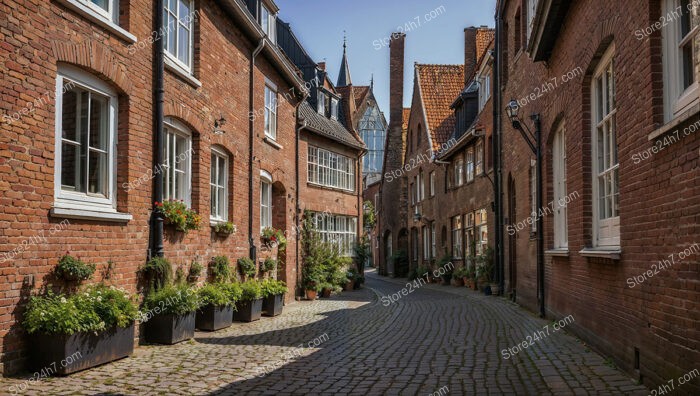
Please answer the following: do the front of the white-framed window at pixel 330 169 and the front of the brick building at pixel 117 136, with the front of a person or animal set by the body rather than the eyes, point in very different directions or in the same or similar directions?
same or similar directions

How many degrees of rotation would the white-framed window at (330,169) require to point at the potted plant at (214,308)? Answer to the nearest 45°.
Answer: approximately 45° to its right

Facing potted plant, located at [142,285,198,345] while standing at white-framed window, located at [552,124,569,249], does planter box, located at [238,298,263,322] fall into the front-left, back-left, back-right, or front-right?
front-right

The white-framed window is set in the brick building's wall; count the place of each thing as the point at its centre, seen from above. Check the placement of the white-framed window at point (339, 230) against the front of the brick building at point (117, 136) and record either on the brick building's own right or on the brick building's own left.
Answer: on the brick building's own left

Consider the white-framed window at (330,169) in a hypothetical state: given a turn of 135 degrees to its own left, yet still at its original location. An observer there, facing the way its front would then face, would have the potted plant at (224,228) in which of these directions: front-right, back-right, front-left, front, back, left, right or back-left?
back

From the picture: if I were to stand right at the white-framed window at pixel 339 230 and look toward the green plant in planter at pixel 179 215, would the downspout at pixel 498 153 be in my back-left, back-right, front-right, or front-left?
front-left

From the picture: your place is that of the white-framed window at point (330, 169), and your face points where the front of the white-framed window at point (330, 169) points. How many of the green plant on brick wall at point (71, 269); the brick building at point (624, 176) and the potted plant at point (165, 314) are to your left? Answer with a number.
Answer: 0

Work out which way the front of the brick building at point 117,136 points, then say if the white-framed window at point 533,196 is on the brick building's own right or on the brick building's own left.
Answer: on the brick building's own left

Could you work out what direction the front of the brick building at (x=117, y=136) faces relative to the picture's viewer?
facing the viewer and to the right of the viewer

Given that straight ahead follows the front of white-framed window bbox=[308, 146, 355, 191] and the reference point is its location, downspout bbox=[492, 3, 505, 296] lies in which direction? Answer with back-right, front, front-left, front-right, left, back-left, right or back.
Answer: front

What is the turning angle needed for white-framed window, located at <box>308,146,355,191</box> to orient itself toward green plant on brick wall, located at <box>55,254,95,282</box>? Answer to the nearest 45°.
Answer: approximately 45° to its right

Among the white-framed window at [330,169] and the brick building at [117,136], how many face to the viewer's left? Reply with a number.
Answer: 0

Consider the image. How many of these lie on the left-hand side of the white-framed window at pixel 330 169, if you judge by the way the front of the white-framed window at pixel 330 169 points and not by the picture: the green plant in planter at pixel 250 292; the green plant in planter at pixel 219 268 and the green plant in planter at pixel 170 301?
0

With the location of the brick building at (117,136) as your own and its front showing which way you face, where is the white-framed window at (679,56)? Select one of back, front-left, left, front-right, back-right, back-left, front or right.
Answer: front

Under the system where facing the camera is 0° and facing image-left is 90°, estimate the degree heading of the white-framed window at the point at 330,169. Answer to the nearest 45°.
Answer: approximately 315°

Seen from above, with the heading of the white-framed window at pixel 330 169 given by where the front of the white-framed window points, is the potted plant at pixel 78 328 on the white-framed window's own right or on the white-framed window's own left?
on the white-framed window's own right
